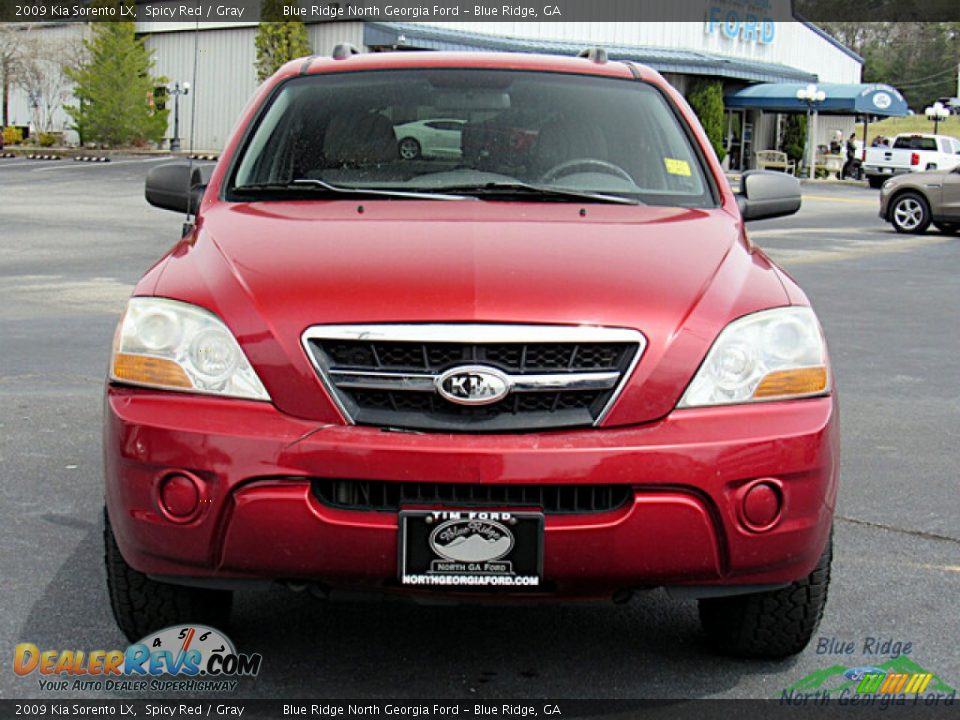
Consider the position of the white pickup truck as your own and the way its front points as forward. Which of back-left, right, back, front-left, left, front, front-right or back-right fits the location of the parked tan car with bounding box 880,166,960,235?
back-right

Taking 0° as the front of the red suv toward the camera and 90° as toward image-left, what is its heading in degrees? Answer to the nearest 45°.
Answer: approximately 0°

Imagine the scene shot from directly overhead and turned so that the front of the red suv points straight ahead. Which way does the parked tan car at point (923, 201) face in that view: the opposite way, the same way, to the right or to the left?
to the right

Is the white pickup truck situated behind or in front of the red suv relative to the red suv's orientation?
behind

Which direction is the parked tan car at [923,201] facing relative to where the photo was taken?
to the viewer's left

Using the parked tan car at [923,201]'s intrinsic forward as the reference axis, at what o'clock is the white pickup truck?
The white pickup truck is roughly at 3 o'clock from the parked tan car.

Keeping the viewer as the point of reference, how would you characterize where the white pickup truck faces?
facing away from the viewer and to the right of the viewer

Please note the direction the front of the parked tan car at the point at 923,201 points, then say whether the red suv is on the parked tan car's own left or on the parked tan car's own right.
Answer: on the parked tan car's own left

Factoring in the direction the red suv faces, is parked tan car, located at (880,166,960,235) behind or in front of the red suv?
behind
